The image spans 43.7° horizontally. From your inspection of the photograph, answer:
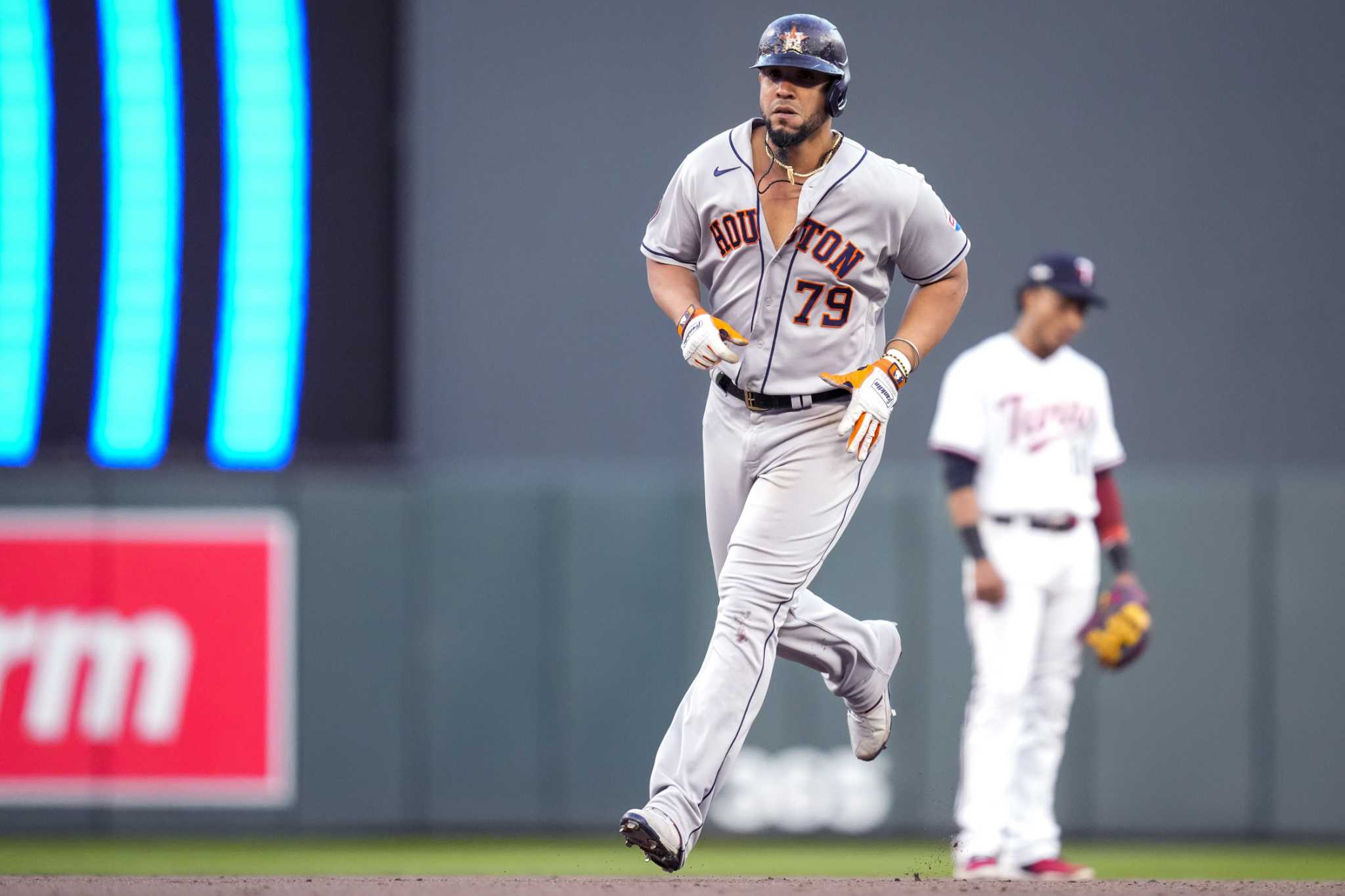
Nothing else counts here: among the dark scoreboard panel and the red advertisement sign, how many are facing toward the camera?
2

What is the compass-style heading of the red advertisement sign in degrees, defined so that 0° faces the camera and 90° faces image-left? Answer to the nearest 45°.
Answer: approximately 0°

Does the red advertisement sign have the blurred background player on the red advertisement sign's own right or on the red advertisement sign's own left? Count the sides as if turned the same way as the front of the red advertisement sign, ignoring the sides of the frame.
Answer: on the red advertisement sign's own left

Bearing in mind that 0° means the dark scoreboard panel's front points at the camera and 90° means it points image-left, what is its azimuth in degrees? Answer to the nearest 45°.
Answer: approximately 0°

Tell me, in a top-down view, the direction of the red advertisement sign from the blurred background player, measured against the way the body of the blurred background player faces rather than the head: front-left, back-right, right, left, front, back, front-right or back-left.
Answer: back-right
